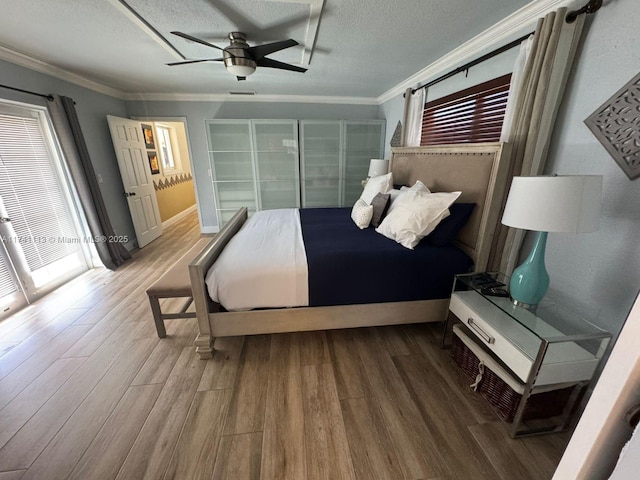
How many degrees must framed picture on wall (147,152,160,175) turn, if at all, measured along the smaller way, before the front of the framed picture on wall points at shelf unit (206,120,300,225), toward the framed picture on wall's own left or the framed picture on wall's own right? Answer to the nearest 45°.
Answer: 0° — it already faces it

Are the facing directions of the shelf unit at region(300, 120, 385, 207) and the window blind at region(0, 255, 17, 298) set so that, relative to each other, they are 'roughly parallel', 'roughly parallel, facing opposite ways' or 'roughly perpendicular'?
roughly perpendicular

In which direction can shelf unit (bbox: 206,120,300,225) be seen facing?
toward the camera

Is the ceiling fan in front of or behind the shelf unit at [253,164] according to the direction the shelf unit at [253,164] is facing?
in front

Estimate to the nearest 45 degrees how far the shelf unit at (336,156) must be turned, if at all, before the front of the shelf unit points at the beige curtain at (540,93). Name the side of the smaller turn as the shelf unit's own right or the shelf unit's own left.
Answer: approximately 45° to the shelf unit's own left

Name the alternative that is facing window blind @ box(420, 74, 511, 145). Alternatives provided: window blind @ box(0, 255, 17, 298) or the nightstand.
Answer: window blind @ box(0, 255, 17, 298)

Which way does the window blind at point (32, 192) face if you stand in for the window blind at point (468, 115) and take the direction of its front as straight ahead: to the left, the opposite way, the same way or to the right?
the opposite way

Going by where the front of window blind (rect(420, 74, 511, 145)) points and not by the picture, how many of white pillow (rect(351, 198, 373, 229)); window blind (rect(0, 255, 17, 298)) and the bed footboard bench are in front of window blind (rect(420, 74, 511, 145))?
3

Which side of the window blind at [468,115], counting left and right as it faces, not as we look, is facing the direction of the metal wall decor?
left

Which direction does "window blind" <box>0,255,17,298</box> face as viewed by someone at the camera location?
facing the viewer and to the right of the viewer

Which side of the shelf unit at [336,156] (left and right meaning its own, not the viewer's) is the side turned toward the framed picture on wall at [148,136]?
right

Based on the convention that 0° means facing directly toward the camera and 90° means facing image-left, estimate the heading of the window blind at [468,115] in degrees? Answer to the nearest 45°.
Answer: approximately 45°

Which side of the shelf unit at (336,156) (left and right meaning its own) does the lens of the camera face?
front

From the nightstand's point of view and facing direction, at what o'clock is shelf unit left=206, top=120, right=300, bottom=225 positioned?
The shelf unit is roughly at 2 o'clock from the nightstand.

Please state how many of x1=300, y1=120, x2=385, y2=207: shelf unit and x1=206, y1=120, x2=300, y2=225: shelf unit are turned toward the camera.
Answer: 2
